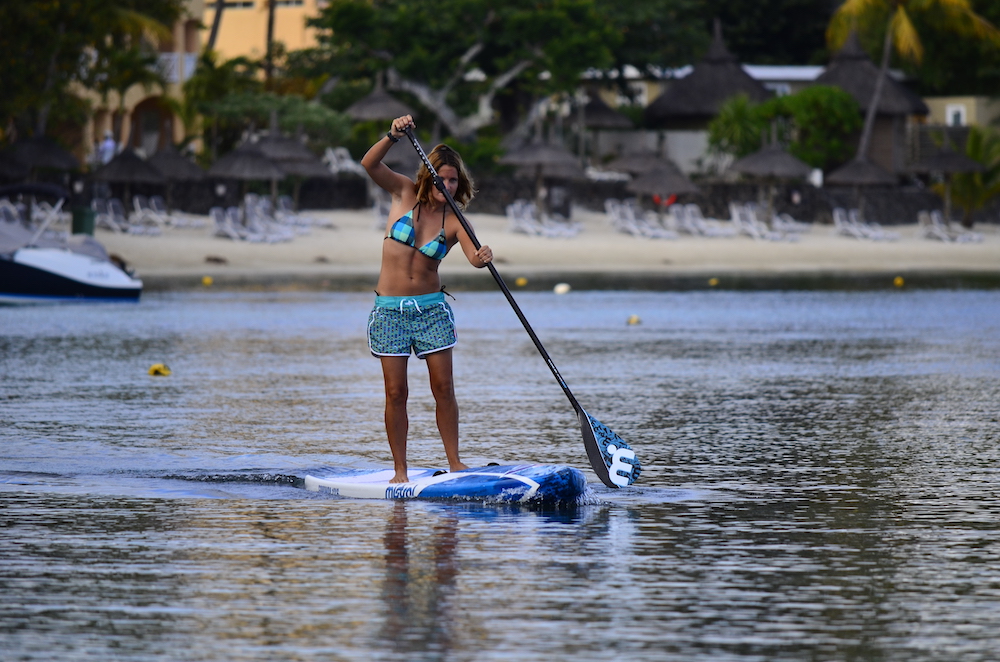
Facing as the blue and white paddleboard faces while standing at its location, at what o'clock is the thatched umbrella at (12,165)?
The thatched umbrella is roughly at 7 o'clock from the blue and white paddleboard.

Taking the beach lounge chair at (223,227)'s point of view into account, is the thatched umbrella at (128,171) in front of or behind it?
behind

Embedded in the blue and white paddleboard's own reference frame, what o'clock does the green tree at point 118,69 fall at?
The green tree is roughly at 7 o'clock from the blue and white paddleboard.

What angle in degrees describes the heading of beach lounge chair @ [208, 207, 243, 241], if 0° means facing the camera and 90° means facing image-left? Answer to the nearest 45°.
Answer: approximately 315°

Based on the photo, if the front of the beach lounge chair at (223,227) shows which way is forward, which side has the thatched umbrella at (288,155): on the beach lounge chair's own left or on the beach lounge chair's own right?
on the beach lounge chair's own left

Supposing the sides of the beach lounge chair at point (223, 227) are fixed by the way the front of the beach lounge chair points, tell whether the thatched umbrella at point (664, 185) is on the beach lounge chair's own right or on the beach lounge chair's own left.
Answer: on the beach lounge chair's own left

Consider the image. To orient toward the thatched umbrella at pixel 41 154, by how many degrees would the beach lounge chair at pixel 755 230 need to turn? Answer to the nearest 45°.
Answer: approximately 90° to its right

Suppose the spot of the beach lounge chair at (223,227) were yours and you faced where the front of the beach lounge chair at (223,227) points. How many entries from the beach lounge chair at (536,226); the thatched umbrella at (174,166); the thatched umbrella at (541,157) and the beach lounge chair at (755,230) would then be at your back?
1

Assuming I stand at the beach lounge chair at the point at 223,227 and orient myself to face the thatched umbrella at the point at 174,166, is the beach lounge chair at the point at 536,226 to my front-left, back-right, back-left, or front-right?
back-right

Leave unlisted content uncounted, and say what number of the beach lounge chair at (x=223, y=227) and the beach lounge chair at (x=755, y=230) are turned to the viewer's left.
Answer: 0

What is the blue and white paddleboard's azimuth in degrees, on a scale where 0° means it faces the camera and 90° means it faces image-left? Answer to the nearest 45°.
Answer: approximately 315°

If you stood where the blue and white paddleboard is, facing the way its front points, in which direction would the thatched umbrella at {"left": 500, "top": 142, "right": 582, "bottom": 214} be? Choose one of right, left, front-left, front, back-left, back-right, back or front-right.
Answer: back-left

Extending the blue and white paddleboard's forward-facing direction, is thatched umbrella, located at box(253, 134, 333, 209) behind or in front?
behind

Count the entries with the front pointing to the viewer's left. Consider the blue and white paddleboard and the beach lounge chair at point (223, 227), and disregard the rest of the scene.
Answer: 0

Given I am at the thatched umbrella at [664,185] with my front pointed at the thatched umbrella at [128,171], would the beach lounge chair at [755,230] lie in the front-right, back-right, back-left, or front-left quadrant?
back-left
